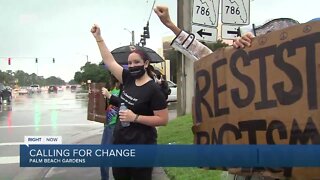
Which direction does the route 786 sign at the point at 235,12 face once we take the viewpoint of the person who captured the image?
facing the viewer

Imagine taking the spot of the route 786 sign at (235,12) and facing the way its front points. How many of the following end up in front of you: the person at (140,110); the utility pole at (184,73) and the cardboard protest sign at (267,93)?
2

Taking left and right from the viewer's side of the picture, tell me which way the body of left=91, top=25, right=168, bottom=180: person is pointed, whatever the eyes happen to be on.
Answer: facing the viewer and to the left of the viewer

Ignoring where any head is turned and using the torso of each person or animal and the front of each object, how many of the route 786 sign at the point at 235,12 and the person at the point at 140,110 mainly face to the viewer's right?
0

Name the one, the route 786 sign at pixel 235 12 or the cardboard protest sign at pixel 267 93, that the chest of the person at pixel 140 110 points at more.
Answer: the cardboard protest sign

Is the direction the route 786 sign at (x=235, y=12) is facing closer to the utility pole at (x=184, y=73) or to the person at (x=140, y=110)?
the person

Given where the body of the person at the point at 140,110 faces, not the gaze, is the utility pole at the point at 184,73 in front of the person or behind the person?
behind

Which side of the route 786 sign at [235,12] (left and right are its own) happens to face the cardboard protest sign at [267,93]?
front

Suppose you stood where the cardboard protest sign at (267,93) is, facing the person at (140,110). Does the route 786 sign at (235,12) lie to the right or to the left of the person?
right

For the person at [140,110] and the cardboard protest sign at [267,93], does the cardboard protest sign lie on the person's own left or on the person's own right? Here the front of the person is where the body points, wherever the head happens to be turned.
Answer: on the person's own left

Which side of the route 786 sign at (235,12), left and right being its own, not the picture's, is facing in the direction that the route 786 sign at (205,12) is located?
right

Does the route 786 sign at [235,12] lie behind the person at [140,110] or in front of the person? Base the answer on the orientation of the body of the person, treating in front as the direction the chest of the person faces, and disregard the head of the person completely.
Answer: behind

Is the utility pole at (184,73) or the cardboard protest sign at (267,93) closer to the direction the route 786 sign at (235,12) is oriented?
the cardboard protest sign

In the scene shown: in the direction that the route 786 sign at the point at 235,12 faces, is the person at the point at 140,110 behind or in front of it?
in front
